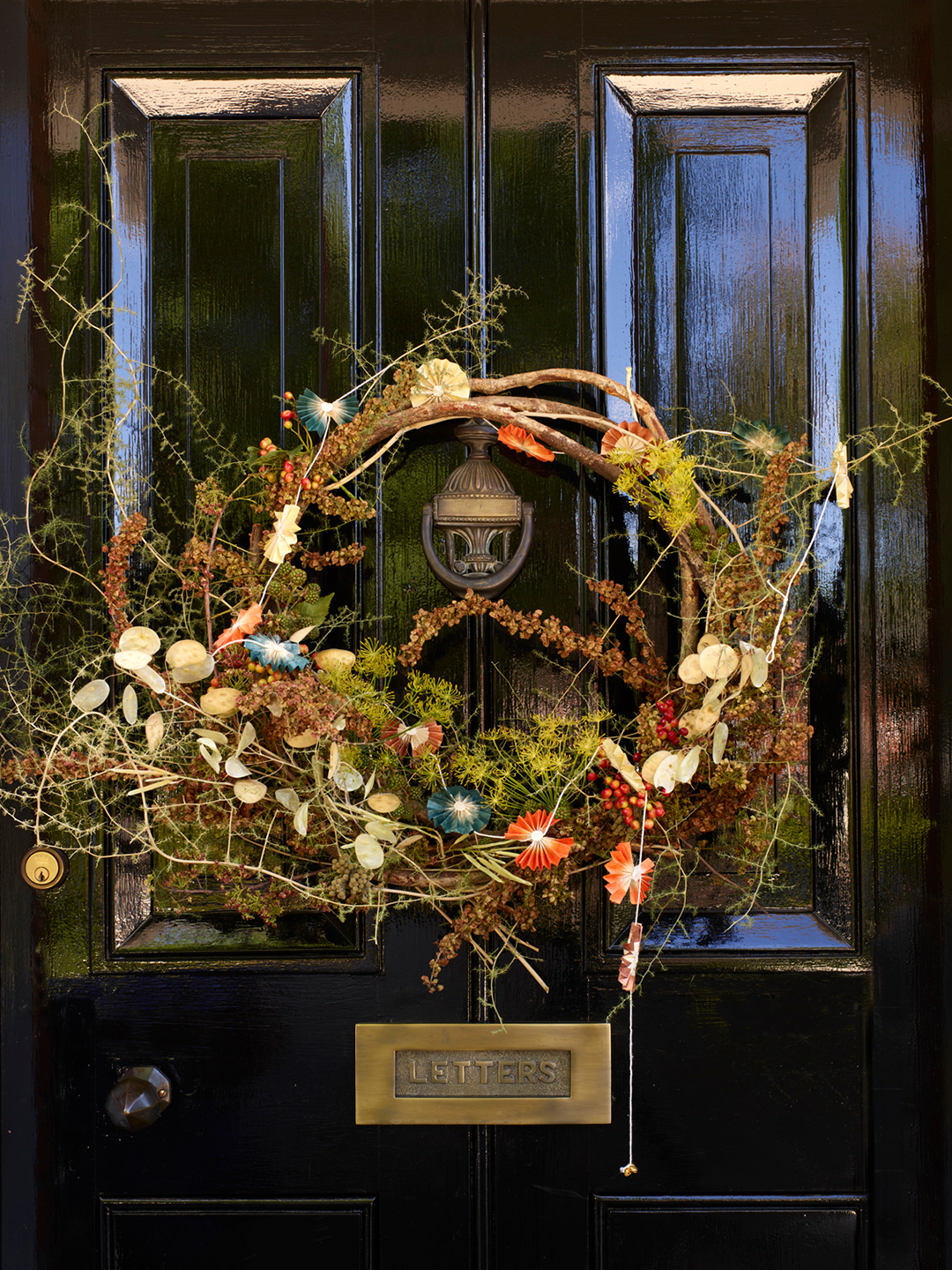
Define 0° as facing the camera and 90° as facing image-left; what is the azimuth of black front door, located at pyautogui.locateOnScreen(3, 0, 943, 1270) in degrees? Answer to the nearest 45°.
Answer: approximately 0°
